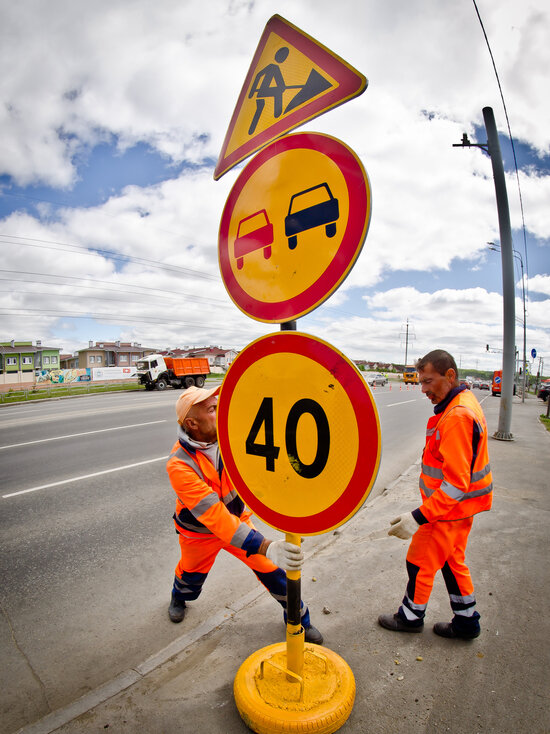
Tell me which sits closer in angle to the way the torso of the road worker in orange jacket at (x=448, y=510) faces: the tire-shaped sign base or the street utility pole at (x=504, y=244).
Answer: the tire-shaped sign base

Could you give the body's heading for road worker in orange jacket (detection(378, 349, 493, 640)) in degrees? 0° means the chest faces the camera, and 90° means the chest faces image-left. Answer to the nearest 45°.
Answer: approximately 90°

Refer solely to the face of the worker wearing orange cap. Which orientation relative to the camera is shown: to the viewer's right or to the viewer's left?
to the viewer's right

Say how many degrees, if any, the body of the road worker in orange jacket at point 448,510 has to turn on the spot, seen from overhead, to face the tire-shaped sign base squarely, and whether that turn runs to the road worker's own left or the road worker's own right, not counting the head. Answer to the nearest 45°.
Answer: approximately 45° to the road worker's own left

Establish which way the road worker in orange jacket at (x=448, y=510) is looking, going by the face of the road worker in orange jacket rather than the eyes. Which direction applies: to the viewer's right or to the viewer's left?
to the viewer's left

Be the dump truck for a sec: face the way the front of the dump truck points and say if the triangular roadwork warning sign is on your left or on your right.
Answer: on your left
